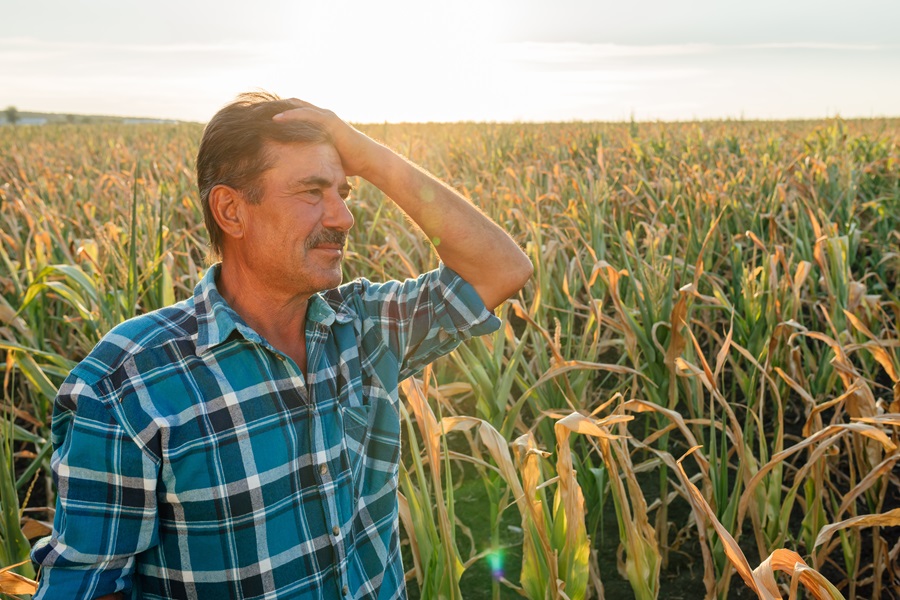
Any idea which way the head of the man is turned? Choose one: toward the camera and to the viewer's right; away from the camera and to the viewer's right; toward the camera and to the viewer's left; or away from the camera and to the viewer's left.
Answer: toward the camera and to the viewer's right

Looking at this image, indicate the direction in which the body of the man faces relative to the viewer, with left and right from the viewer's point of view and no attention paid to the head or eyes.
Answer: facing the viewer and to the right of the viewer
